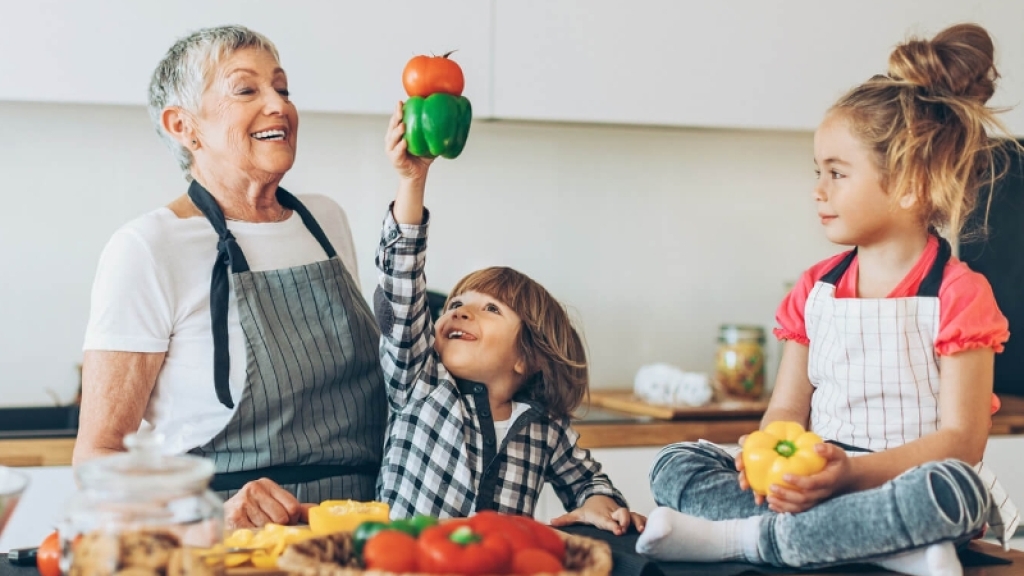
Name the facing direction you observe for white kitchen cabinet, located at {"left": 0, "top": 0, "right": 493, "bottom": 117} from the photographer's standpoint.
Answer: facing the viewer

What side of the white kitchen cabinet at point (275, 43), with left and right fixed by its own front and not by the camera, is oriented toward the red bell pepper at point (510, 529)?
front

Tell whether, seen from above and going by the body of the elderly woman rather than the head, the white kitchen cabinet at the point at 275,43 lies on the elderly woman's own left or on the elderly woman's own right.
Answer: on the elderly woman's own left

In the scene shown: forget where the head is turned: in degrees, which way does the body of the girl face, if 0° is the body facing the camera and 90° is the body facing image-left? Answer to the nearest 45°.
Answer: approximately 45°

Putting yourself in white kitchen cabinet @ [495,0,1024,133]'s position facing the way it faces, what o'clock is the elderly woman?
The elderly woman is roughly at 1 o'clock from the white kitchen cabinet.

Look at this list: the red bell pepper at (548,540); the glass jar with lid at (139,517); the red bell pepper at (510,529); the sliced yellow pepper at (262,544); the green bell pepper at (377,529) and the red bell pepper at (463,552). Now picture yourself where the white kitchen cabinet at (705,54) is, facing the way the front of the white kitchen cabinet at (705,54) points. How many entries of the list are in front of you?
6

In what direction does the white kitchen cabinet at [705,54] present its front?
toward the camera

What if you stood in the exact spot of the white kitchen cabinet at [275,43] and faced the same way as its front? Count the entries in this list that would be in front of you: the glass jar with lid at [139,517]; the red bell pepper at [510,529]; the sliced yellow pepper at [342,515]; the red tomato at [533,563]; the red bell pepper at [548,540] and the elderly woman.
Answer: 6

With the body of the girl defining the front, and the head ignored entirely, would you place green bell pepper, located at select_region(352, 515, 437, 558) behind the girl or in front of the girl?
in front

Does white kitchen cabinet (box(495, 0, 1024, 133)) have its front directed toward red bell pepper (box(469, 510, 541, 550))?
yes

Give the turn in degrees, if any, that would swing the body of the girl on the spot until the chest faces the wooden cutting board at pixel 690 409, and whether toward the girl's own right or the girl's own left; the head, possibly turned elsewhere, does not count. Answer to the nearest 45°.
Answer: approximately 135° to the girl's own right

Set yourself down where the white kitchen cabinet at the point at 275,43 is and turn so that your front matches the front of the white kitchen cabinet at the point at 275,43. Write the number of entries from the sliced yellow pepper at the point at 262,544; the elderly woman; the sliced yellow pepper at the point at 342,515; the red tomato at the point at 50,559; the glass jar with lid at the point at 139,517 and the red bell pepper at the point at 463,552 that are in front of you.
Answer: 6

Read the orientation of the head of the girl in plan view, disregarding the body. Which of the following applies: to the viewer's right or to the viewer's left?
to the viewer's left

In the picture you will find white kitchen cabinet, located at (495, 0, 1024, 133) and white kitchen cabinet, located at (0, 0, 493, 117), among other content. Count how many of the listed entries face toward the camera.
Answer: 2

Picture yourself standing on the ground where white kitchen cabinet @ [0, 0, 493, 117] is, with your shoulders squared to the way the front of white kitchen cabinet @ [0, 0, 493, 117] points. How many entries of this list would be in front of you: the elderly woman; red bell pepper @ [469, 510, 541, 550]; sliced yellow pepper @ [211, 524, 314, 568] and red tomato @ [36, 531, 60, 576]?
4

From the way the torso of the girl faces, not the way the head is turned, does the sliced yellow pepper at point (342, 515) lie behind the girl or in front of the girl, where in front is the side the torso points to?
in front
